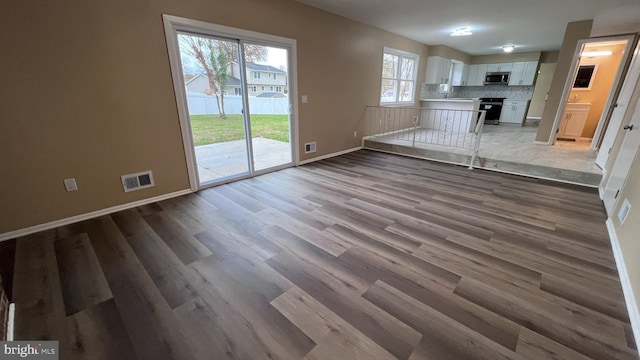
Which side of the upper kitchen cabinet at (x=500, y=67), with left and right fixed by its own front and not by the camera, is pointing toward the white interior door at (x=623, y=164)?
front

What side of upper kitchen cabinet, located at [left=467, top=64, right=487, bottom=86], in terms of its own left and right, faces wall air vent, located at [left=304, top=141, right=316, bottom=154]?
front

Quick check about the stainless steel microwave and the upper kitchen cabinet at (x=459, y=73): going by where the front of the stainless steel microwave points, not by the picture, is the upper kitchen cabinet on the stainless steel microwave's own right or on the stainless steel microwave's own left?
on the stainless steel microwave's own right

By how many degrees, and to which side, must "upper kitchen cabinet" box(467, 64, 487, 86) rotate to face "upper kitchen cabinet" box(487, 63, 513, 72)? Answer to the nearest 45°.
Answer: approximately 90° to its left

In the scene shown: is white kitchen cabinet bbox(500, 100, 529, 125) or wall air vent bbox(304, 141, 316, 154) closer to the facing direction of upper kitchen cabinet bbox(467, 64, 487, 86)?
the wall air vent

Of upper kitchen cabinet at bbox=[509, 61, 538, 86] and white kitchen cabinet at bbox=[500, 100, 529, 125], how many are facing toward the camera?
2

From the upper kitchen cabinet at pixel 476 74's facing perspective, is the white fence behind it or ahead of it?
ahead

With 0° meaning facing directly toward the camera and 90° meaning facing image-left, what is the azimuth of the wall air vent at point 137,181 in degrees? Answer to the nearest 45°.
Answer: approximately 0°

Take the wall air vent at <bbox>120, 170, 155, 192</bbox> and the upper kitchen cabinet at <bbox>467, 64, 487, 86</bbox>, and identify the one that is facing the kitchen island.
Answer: the upper kitchen cabinet

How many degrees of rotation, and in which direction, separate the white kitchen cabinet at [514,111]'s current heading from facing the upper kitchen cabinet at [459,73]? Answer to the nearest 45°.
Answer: approximately 45° to its right

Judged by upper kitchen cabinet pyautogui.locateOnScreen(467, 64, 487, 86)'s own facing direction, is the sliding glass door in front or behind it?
in front

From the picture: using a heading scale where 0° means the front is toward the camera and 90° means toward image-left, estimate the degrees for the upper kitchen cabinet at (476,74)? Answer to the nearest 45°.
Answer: approximately 0°

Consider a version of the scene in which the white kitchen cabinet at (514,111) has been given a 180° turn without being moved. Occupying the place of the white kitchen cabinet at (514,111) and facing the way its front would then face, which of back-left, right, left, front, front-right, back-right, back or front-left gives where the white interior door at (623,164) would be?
back

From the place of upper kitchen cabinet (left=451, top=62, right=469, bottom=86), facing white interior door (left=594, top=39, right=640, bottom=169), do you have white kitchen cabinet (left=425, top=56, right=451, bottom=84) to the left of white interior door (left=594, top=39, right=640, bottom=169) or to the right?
right
